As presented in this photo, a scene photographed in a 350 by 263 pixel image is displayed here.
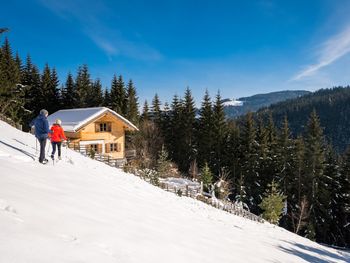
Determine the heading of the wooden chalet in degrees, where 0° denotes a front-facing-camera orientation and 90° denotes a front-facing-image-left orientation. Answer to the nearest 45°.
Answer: approximately 315°

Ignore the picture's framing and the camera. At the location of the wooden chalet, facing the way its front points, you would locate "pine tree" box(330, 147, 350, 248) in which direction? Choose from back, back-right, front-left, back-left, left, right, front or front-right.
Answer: front-left

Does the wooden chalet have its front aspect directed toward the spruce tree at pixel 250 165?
no

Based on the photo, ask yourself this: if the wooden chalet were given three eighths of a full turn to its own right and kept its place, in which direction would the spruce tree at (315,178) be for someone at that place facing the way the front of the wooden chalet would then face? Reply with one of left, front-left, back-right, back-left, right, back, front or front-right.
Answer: back

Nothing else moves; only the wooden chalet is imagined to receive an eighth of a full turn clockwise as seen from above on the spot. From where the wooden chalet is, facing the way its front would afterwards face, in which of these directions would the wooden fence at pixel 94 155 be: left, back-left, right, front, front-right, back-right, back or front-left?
front
